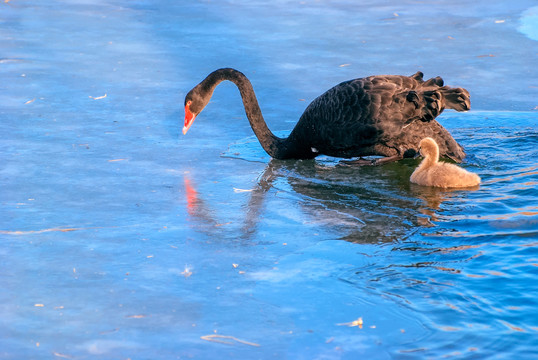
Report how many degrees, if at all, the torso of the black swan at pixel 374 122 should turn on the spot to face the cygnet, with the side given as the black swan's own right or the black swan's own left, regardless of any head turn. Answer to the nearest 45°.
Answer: approximately 135° to the black swan's own left

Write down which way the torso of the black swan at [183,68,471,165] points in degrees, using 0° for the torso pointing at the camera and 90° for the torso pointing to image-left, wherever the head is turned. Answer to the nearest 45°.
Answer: approximately 90°

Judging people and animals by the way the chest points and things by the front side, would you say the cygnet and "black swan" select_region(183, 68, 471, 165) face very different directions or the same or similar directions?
same or similar directions

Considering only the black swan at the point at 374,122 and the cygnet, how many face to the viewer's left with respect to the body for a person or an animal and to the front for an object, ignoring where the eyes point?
2

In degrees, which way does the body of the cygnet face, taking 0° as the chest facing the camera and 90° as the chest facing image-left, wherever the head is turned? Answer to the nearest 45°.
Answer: approximately 90°

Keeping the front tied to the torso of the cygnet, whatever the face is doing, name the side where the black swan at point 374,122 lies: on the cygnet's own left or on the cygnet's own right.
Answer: on the cygnet's own right
